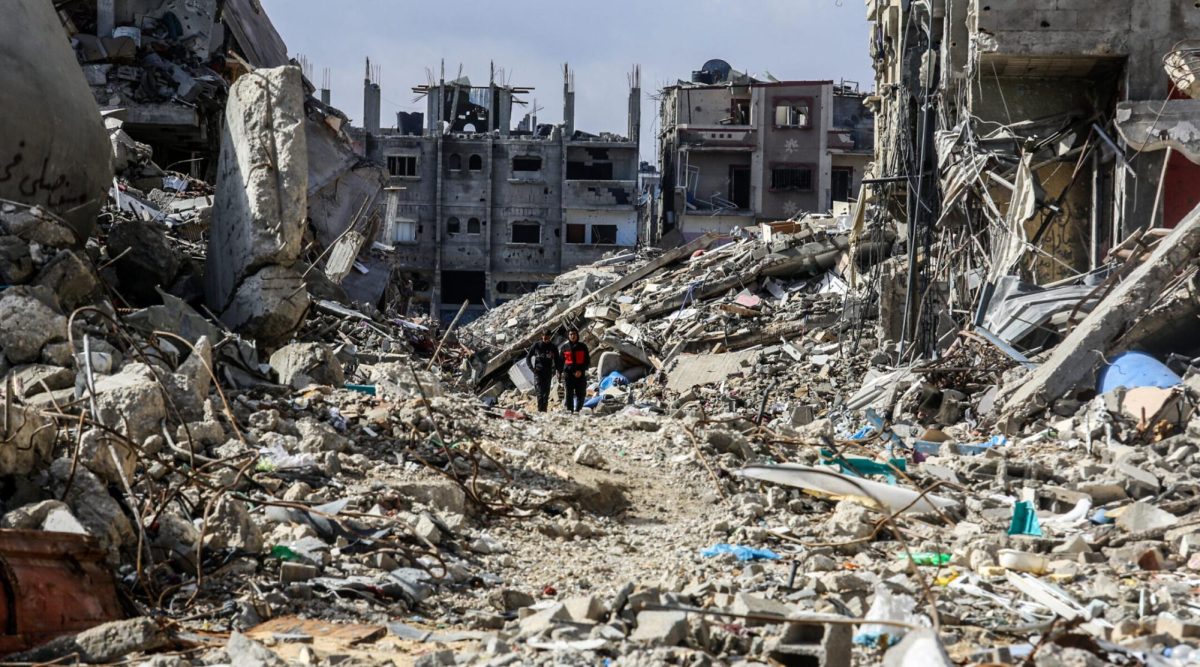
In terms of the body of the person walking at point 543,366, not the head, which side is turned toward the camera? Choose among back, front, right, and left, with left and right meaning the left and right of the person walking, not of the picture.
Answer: front

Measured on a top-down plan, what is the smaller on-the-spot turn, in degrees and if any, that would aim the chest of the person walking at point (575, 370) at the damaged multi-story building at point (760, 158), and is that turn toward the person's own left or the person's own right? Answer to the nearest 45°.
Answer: approximately 180°

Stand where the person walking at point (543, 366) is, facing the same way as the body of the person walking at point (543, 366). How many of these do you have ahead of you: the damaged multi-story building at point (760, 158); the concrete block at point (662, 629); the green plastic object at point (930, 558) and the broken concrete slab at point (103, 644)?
3

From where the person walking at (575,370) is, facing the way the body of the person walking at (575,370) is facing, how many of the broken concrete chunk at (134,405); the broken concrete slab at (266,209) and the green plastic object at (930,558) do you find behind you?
0

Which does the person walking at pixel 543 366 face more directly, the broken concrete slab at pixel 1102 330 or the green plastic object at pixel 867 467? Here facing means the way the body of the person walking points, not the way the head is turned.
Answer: the green plastic object

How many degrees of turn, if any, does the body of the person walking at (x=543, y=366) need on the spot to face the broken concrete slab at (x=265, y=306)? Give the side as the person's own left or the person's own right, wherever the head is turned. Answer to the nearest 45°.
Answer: approximately 45° to the person's own right

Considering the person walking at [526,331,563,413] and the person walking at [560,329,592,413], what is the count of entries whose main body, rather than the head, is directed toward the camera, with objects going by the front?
2

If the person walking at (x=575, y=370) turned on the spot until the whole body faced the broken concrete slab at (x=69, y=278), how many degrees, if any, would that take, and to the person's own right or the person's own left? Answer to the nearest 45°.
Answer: approximately 45° to the person's own right

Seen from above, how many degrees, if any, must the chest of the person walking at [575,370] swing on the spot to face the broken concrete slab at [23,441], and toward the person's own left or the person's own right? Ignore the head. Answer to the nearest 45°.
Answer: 0° — they already face it

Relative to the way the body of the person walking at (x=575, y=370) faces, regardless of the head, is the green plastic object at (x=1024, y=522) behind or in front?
in front

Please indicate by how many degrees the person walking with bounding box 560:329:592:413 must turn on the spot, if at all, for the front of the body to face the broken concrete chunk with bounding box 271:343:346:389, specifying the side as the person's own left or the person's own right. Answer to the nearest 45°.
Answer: approximately 45° to the person's own right

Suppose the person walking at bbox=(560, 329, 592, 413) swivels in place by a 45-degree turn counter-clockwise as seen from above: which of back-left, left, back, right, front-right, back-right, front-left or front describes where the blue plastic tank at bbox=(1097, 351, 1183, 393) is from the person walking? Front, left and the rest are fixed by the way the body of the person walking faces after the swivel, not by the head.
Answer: front

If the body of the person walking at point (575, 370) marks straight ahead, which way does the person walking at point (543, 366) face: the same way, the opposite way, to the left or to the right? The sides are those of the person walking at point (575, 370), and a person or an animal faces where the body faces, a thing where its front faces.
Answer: the same way

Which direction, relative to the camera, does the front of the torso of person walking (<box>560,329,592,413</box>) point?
toward the camera

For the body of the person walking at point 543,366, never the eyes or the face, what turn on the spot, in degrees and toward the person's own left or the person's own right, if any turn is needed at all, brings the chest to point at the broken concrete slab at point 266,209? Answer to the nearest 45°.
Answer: approximately 45° to the person's own right

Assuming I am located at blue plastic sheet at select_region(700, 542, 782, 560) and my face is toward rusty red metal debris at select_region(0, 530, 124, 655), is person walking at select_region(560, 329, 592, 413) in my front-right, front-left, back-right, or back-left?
back-right

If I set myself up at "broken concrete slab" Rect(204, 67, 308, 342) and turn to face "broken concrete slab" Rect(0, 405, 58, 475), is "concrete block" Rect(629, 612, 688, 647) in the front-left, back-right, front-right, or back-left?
front-left

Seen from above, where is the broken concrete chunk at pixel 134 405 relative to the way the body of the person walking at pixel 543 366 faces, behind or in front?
in front
